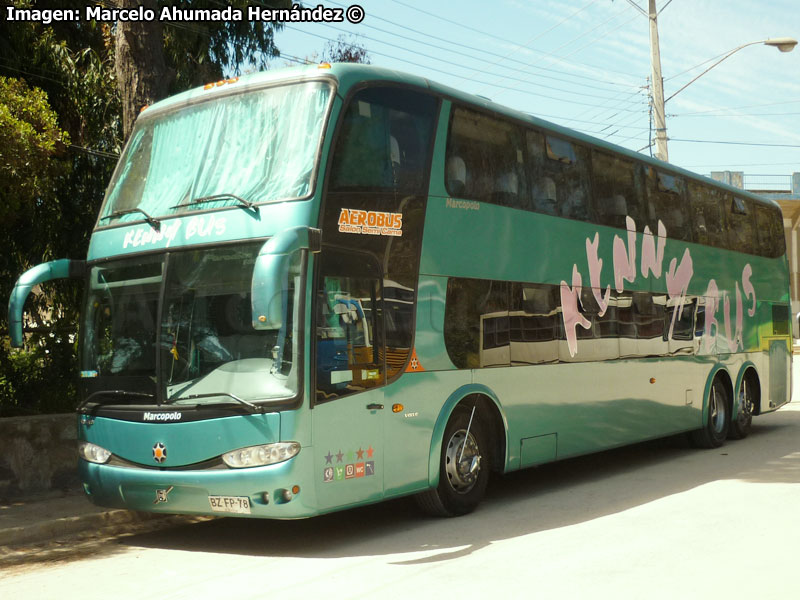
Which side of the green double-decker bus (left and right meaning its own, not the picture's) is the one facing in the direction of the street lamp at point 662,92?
back

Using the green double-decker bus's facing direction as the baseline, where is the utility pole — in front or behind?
behind

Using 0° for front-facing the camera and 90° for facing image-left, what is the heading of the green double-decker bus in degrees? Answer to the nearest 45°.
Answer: approximately 45°

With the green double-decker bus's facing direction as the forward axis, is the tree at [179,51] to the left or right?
on its right

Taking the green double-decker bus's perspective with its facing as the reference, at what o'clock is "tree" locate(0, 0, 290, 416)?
The tree is roughly at 3 o'clock from the green double-decker bus.
